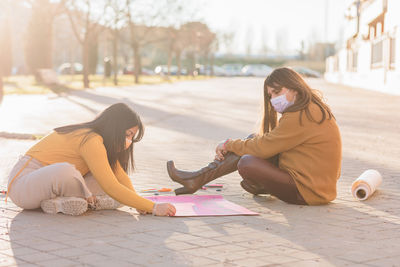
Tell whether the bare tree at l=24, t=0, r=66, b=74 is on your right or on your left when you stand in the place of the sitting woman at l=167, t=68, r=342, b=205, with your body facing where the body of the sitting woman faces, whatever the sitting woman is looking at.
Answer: on your right

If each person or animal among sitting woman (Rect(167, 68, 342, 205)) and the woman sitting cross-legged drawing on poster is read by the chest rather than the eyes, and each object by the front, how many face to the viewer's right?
1

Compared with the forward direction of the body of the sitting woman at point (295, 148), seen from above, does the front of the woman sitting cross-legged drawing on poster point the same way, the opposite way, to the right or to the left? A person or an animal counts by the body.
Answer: the opposite way

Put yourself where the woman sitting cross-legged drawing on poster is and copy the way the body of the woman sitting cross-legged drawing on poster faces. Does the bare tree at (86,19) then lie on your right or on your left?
on your left

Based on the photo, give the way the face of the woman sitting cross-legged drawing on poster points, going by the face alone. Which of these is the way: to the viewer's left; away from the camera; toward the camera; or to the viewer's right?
to the viewer's right

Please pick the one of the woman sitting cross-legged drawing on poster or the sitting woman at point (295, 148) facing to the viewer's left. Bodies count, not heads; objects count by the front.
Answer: the sitting woman

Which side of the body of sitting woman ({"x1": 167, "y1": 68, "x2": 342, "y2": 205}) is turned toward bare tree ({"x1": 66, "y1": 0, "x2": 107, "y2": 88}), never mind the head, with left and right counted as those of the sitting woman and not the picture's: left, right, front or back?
right

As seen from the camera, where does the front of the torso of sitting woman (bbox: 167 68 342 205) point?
to the viewer's left

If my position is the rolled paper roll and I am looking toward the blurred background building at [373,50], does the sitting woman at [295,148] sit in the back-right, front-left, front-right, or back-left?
back-left

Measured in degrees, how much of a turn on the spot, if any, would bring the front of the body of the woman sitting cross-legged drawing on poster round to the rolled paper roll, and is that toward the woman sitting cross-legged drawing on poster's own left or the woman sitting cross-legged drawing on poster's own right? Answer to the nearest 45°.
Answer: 0° — they already face it

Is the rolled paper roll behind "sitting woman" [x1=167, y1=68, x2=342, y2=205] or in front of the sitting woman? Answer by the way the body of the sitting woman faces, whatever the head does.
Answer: behind

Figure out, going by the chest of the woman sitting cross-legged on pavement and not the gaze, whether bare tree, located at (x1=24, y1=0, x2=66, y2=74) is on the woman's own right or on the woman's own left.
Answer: on the woman's own left

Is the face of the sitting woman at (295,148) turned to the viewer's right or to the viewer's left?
to the viewer's left

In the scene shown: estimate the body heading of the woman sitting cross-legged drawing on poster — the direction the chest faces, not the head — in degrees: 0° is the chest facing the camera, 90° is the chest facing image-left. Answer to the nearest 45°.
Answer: approximately 270°
